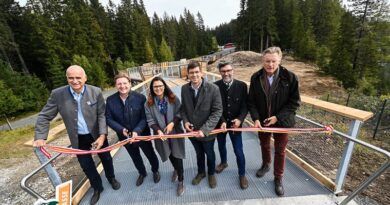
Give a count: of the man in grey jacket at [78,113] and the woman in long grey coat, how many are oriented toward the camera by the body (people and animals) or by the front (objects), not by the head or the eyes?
2

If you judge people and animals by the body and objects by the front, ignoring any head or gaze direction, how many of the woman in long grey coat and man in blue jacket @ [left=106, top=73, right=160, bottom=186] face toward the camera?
2

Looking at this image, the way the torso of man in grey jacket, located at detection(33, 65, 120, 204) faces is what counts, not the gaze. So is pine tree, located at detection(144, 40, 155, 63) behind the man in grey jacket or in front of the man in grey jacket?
behind

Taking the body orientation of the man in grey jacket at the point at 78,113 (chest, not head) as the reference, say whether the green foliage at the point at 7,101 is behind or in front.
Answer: behind
